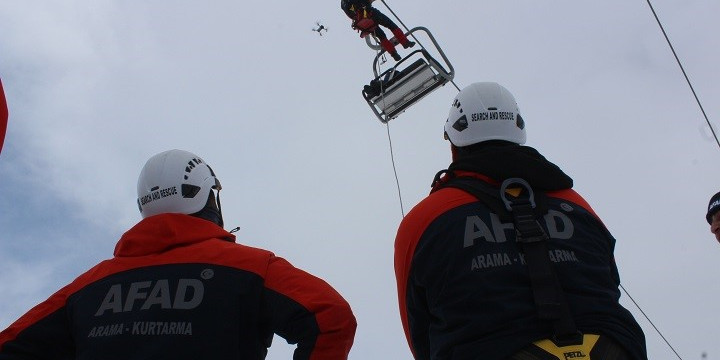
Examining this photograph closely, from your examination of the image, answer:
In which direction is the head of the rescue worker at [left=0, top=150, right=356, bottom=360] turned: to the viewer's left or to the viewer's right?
to the viewer's right

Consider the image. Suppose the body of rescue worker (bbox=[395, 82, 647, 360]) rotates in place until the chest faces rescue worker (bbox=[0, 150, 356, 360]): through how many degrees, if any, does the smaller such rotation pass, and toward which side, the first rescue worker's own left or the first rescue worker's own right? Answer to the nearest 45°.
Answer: approximately 90° to the first rescue worker's own left

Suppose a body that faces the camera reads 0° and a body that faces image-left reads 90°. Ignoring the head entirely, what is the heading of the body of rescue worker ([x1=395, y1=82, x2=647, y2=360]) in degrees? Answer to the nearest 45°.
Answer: approximately 180°
